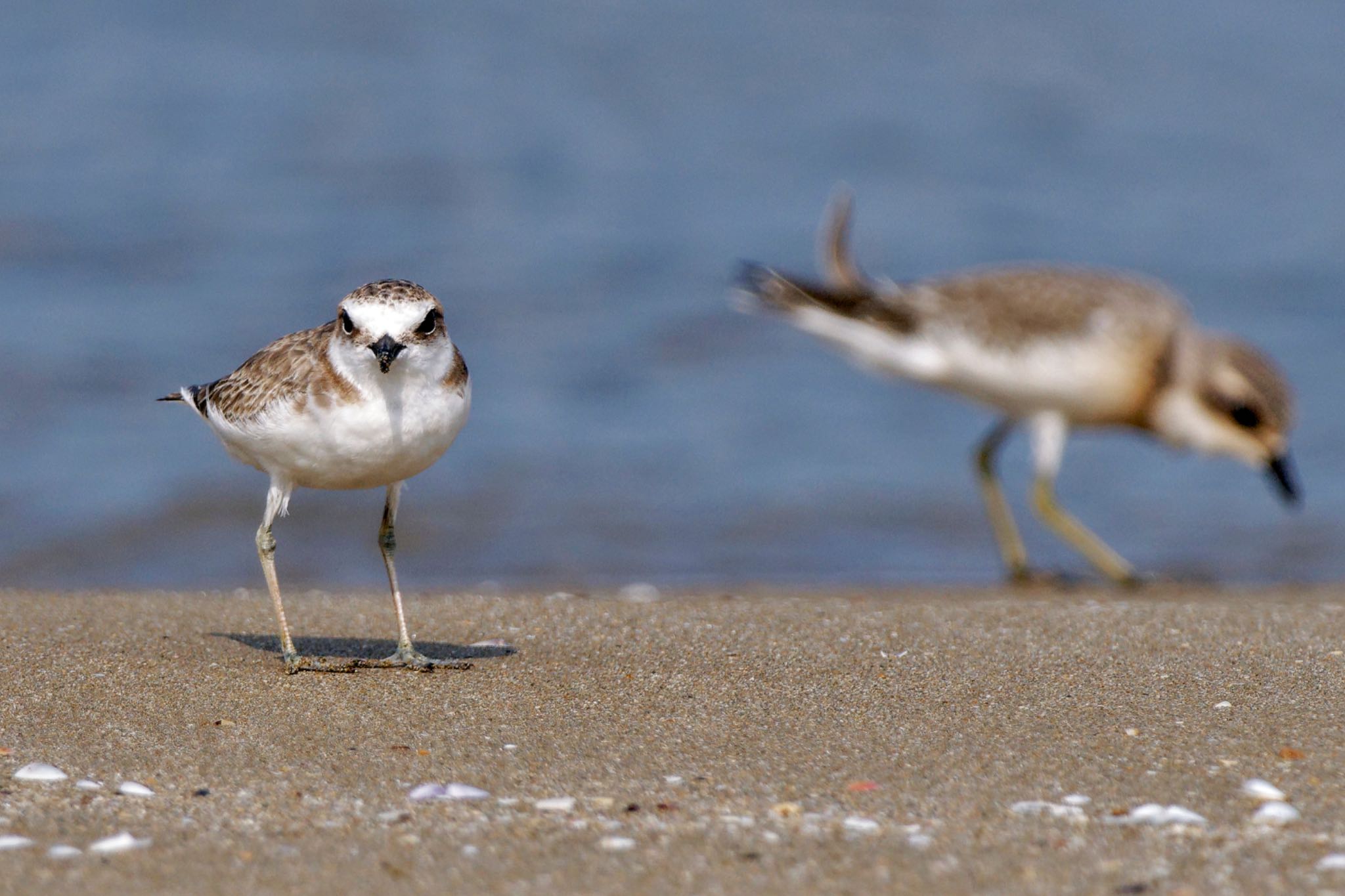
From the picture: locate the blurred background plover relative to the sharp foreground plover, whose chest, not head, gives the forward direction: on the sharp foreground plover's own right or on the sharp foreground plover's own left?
on the sharp foreground plover's own left

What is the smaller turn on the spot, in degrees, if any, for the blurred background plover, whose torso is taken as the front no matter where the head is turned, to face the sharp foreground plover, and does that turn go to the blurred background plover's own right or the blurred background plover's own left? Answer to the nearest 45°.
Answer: approximately 90° to the blurred background plover's own right

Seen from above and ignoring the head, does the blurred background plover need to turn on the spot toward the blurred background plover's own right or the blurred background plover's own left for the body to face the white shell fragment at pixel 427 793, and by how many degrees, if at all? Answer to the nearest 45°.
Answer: approximately 90° to the blurred background plover's own right

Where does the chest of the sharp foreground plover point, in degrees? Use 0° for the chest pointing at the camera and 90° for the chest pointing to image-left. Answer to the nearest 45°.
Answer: approximately 315°

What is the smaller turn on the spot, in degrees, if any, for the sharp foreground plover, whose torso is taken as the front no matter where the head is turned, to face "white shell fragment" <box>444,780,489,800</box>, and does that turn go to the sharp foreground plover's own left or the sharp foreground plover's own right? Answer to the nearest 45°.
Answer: approximately 45° to the sharp foreground plover's own right

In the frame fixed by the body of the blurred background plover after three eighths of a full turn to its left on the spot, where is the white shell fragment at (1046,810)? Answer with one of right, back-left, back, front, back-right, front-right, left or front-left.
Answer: back-left

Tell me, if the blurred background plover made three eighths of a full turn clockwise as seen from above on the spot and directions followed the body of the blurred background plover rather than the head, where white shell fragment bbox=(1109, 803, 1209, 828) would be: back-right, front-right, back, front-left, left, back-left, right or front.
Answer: front-left

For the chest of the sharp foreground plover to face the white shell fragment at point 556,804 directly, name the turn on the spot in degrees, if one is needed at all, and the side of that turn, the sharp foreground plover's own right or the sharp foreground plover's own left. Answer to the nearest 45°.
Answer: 0° — it already faces it

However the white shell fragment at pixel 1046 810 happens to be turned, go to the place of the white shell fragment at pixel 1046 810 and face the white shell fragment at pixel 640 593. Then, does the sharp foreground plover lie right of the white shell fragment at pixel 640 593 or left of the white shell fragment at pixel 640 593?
left

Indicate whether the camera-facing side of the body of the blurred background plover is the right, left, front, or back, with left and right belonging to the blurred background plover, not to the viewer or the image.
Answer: right
